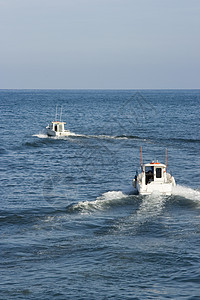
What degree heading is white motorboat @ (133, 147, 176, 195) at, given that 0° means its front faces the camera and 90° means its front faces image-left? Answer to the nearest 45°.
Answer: approximately 180°
